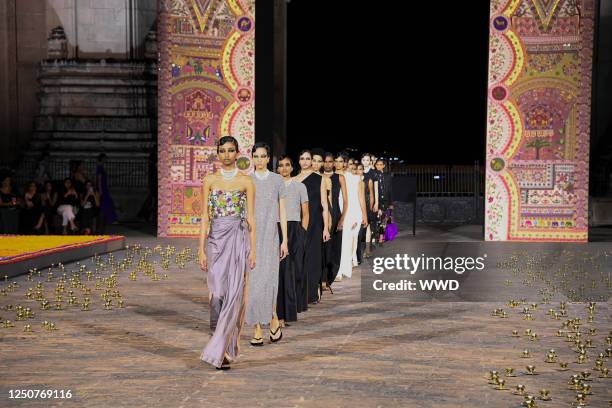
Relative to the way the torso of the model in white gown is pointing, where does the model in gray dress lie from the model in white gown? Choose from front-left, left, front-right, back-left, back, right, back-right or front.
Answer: front

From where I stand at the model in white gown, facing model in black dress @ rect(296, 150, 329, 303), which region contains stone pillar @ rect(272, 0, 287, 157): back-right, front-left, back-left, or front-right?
back-right

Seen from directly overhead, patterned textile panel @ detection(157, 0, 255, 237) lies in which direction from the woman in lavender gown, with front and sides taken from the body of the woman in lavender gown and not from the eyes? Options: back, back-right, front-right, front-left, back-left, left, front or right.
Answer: back

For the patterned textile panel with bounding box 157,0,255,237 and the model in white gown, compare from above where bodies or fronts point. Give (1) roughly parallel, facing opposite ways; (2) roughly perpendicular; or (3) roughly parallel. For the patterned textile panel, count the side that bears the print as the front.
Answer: roughly parallel

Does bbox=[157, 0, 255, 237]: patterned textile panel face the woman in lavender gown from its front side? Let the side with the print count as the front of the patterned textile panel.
yes

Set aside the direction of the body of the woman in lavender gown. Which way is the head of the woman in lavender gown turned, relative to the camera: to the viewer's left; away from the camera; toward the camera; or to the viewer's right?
toward the camera

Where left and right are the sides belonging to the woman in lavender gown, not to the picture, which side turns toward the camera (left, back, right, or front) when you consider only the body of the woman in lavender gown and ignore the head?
front

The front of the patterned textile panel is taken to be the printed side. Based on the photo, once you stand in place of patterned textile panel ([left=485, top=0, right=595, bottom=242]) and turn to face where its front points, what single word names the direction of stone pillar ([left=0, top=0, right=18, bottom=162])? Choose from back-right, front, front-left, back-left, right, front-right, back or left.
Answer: right

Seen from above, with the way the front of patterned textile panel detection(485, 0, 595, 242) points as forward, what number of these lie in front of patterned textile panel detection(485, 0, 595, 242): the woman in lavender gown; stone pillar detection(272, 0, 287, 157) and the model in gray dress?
2

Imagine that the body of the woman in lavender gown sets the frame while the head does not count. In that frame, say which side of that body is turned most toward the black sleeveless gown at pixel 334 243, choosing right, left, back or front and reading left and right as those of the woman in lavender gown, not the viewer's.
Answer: back

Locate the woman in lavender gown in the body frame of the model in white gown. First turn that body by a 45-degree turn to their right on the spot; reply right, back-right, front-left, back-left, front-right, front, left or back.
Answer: front-left

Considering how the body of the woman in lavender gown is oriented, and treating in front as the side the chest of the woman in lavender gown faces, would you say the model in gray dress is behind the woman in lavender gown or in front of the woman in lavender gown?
behind

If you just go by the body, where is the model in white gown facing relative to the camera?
toward the camera

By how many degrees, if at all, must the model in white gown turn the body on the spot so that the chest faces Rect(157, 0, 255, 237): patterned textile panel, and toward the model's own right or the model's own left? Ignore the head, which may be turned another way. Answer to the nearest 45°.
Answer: approximately 135° to the model's own right

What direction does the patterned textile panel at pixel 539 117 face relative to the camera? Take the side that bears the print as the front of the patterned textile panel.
toward the camera
